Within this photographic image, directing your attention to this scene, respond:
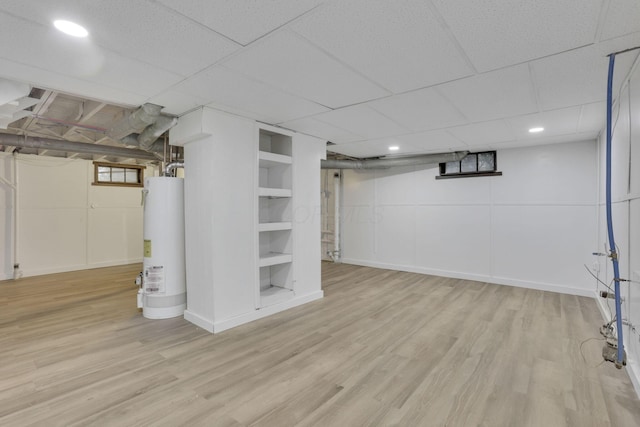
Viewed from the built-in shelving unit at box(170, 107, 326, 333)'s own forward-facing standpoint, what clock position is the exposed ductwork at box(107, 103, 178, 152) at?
The exposed ductwork is roughly at 5 o'clock from the built-in shelving unit.

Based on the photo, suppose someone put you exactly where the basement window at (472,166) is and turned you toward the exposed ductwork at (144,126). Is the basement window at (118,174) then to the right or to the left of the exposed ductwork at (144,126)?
right

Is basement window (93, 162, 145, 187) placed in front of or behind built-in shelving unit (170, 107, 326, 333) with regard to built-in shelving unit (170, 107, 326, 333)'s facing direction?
behind

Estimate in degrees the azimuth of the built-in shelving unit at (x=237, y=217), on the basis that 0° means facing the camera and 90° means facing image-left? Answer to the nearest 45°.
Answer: approximately 315°

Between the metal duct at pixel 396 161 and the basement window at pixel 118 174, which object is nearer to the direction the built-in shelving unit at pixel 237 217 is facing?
the metal duct

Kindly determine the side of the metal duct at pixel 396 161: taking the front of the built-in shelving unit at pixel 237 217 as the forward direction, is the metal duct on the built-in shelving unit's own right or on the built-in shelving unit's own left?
on the built-in shelving unit's own left

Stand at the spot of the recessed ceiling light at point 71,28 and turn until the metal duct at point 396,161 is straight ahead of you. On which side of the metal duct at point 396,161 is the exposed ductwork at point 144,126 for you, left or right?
left
